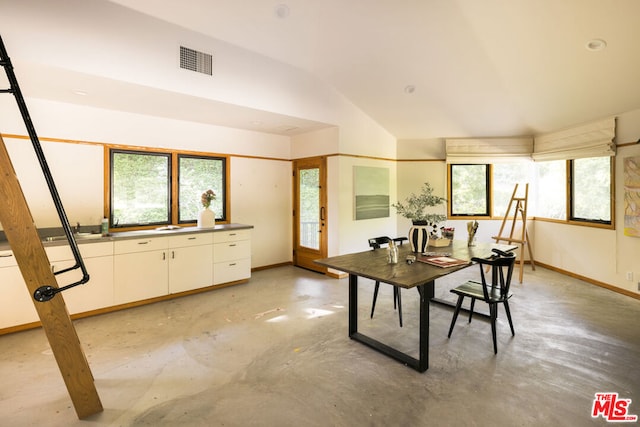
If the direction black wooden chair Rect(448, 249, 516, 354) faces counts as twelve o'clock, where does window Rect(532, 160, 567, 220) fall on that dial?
The window is roughly at 2 o'clock from the black wooden chair.

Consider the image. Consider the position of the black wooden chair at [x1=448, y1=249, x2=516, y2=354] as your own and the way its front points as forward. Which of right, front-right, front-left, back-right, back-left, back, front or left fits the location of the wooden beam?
left

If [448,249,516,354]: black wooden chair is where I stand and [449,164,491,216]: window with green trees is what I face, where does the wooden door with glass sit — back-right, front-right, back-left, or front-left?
front-left

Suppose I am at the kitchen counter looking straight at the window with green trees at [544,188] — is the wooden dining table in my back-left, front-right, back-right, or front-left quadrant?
front-right

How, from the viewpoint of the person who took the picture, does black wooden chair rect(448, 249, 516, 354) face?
facing away from the viewer and to the left of the viewer

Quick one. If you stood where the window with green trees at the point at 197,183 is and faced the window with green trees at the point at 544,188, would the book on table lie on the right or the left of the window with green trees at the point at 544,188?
right

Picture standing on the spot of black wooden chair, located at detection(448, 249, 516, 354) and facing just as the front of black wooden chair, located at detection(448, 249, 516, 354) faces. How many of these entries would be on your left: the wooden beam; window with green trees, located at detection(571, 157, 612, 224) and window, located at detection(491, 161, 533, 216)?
1

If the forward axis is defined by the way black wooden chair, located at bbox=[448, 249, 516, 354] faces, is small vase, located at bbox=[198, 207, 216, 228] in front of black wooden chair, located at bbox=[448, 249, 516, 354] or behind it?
in front

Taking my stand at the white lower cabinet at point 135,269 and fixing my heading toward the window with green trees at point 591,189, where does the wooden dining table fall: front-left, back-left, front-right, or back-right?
front-right

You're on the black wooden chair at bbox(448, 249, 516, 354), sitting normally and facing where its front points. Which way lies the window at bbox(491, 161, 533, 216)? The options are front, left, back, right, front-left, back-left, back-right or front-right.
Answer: front-right

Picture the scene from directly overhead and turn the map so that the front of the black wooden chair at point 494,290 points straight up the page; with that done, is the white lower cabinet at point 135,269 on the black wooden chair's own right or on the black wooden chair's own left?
on the black wooden chair's own left

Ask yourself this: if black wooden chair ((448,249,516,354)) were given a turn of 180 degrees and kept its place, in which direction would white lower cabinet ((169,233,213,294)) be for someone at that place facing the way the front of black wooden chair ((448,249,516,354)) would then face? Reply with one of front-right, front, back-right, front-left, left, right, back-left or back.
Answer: back-right
